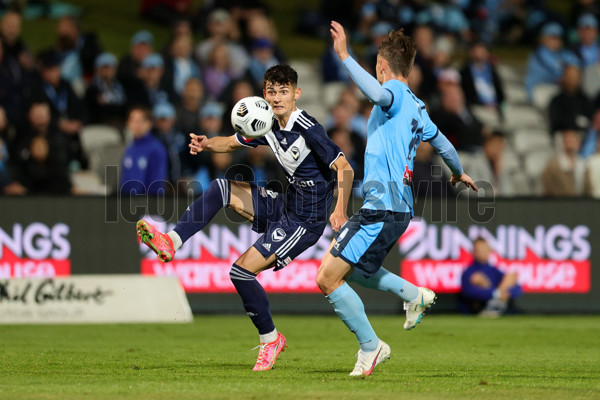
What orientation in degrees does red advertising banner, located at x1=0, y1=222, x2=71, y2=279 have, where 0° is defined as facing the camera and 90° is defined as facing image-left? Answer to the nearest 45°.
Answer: approximately 0°

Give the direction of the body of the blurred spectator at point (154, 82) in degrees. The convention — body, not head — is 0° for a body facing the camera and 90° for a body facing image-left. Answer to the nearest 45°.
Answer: approximately 0°

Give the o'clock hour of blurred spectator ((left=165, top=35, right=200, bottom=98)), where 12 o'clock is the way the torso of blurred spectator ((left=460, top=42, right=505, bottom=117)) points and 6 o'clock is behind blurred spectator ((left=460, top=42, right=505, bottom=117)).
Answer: blurred spectator ((left=165, top=35, right=200, bottom=98)) is roughly at 2 o'clock from blurred spectator ((left=460, top=42, right=505, bottom=117)).

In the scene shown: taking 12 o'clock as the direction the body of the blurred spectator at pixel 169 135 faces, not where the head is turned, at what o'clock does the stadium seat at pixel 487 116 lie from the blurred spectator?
The stadium seat is roughly at 8 o'clock from the blurred spectator.

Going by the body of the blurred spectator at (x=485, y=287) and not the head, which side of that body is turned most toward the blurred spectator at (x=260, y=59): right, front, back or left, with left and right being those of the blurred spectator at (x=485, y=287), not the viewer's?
back

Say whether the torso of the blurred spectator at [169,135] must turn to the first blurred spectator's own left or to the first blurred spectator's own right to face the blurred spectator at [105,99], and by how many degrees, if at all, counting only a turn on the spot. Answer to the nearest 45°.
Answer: approximately 135° to the first blurred spectator's own right

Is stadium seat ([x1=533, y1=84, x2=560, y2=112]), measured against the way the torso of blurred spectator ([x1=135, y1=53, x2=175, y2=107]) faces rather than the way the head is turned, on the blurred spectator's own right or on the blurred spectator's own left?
on the blurred spectator's own left
